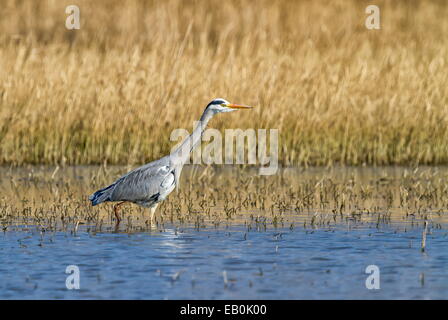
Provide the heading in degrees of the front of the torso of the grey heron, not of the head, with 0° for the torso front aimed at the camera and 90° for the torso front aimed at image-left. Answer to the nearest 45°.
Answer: approximately 270°
